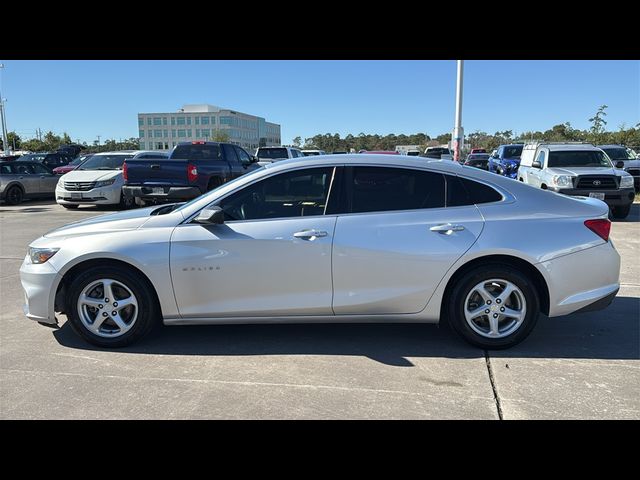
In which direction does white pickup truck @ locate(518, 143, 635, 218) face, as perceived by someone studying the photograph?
facing the viewer and to the right of the viewer

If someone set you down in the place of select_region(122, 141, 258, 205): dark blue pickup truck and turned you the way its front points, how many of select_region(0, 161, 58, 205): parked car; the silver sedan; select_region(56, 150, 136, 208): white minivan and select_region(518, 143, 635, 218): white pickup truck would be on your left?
2

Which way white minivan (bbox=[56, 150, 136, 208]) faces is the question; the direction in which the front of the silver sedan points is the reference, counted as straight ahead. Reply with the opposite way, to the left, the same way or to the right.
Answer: to the left

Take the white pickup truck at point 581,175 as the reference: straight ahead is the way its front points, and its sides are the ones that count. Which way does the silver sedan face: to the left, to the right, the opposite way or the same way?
to the right

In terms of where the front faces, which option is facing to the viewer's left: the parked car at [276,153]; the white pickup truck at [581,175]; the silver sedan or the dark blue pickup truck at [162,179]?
the silver sedan

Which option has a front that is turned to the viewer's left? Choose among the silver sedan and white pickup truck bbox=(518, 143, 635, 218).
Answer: the silver sedan

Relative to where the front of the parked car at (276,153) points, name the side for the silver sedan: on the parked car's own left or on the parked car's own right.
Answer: on the parked car's own right

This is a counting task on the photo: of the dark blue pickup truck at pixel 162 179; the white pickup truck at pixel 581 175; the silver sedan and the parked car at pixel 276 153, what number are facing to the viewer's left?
1

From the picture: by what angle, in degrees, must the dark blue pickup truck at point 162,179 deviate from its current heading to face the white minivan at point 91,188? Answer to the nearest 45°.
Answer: approximately 90° to its left

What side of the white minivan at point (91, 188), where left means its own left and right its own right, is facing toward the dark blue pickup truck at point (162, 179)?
left

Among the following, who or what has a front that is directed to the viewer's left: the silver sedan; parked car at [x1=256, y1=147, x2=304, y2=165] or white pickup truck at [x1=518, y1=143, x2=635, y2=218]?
the silver sedan

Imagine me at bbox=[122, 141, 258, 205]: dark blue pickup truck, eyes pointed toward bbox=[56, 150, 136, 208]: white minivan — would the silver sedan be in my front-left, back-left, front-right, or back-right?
back-left

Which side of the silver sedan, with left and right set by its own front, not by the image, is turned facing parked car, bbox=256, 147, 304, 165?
right

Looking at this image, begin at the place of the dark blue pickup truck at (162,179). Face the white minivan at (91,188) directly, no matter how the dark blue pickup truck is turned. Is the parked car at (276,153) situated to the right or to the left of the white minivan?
right

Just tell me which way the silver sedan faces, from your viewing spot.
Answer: facing to the left of the viewer

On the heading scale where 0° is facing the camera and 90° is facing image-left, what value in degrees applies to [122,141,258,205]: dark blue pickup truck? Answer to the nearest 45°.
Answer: approximately 225°

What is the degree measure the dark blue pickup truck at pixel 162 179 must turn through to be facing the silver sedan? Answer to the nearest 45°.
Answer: approximately 135° to its right
